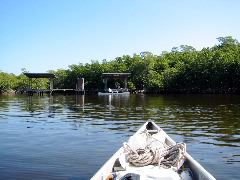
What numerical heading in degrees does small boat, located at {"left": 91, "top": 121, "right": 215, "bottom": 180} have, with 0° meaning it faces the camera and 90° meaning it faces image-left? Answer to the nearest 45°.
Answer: approximately 180°
